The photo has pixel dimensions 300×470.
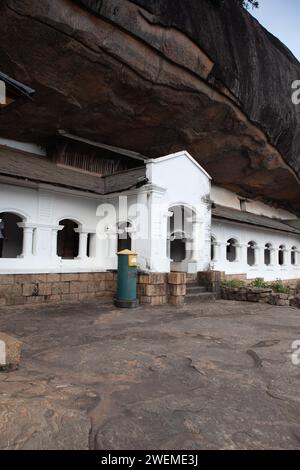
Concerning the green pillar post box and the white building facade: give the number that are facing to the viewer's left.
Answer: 0

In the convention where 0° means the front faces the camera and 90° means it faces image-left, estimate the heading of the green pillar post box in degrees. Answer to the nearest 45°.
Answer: approximately 315°
